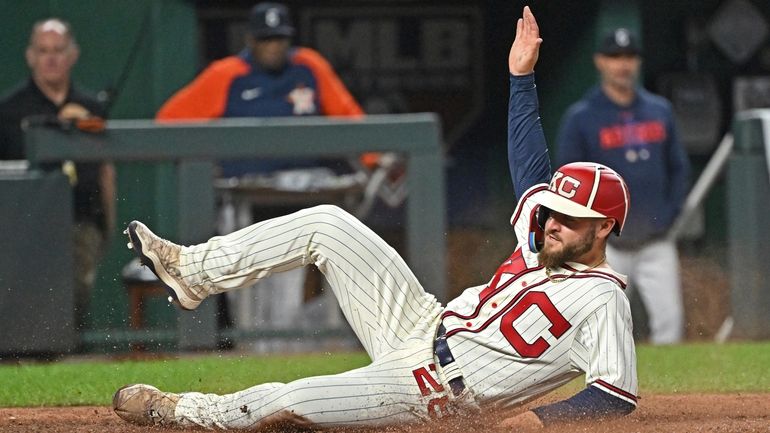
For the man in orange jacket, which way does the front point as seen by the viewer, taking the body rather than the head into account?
toward the camera

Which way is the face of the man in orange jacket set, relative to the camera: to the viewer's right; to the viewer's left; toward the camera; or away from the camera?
toward the camera

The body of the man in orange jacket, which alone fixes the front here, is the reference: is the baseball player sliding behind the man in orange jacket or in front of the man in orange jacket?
in front

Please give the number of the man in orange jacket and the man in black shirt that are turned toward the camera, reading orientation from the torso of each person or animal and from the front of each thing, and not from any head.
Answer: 2

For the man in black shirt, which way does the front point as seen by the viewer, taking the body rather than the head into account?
toward the camera

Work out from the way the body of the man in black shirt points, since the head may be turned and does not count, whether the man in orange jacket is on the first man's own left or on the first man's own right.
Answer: on the first man's own left

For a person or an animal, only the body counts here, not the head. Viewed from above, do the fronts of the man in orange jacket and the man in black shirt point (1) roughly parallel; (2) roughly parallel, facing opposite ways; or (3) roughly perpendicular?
roughly parallel

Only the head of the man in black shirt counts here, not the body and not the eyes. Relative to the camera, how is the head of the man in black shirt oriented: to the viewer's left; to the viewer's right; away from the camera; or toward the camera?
toward the camera

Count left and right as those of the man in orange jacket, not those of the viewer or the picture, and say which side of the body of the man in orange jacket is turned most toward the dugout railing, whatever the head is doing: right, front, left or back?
front

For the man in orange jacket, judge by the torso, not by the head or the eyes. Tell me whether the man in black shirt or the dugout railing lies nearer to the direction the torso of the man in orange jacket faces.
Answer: the dugout railing

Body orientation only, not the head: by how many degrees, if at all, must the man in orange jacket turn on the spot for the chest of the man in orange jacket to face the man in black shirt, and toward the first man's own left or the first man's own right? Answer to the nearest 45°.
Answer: approximately 90° to the first man's own right
